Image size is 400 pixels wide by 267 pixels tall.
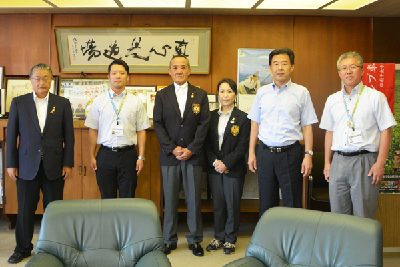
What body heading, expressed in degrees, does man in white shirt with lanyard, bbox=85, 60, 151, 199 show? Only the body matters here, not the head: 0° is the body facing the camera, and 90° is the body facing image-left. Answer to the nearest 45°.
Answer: approximately 0°

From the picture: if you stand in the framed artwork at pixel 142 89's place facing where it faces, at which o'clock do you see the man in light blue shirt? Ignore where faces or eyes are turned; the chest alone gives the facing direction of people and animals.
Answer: The man in light blue shirt is roughly at 11 o'clock from the framed artwork.

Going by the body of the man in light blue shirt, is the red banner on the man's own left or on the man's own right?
on the man's own left

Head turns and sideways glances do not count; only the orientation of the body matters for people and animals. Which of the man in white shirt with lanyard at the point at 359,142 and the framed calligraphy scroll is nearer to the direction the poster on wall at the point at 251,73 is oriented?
the man in white shirt with lanyard

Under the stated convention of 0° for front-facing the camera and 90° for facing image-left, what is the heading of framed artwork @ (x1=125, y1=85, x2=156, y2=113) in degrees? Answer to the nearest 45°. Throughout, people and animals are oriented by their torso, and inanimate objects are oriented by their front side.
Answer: approximately 0°
